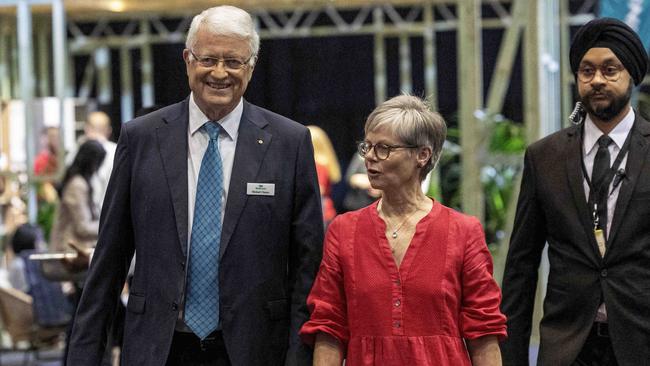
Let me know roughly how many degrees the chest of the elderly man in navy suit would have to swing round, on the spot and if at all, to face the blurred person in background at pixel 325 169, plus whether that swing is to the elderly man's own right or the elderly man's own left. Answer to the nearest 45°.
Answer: approximately 180°

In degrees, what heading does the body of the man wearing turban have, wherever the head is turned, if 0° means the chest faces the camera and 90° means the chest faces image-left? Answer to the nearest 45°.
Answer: approximately 0°

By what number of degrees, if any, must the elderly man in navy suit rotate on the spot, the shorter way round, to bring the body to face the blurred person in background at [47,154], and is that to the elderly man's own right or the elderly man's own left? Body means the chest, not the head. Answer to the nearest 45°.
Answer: approximately 180°
